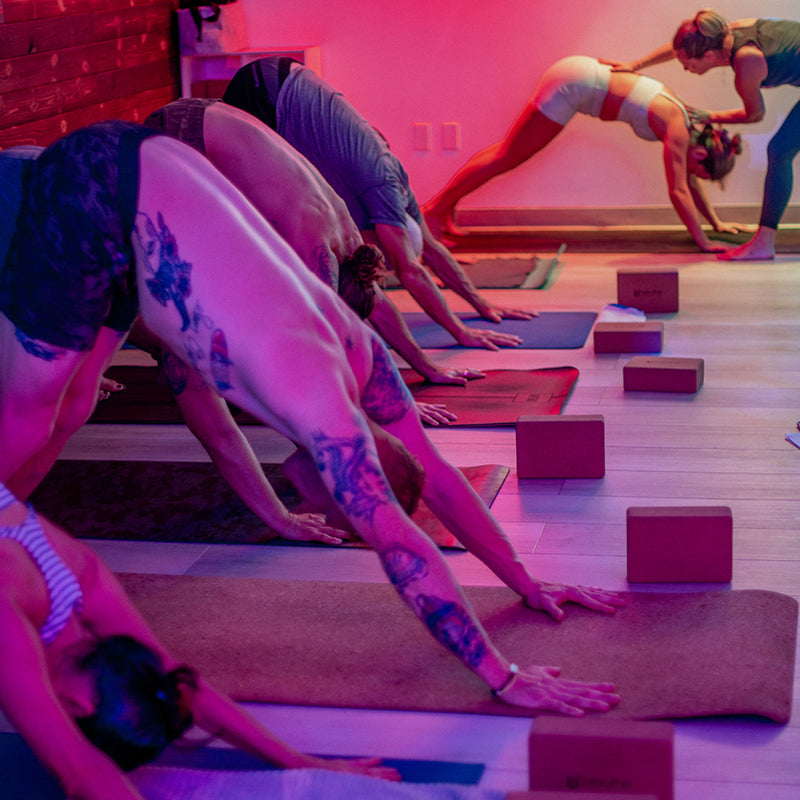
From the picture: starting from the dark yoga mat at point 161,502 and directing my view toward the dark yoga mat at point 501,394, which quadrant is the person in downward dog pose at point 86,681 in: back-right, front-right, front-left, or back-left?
back-right

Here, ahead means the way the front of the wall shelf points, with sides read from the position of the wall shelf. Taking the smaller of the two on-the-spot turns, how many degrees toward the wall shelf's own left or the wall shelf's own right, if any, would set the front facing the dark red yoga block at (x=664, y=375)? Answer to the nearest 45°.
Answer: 0° — it already faces it

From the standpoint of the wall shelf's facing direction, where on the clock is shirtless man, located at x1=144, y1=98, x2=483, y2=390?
The shirtless man is roughly at 12 o'clock from the wall shelf.

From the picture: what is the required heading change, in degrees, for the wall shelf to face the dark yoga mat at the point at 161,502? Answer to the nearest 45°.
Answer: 0° — it already faces it

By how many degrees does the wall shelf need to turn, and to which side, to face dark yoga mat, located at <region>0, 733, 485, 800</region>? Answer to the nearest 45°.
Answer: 0° — it already faces it

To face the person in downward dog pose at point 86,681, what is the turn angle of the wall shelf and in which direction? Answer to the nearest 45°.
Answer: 0° — it already faces them

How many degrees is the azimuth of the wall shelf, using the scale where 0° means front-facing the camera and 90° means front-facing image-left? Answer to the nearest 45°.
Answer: approximately 0°
